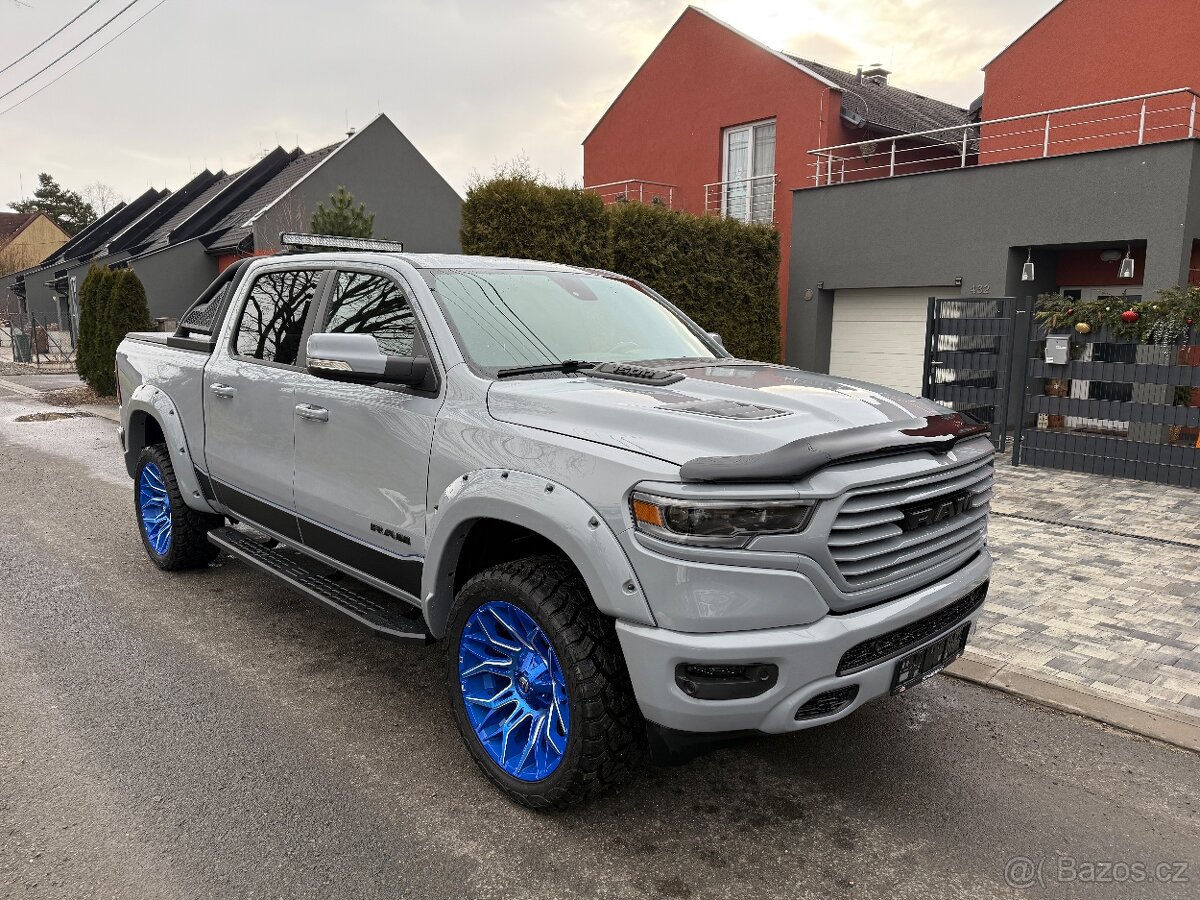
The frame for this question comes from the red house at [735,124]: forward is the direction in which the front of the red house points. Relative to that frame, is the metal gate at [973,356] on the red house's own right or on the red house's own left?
on the red house's own left

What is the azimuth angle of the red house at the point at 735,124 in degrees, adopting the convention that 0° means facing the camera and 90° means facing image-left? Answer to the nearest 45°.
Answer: approximately 45°

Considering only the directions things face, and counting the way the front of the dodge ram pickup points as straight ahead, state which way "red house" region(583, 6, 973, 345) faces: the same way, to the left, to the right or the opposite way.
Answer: to the right

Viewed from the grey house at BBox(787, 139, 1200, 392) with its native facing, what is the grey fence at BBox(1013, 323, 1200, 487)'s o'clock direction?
The grey fence is roughly at 10 o'clock from the grey house.

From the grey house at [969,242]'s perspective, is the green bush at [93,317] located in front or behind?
in front

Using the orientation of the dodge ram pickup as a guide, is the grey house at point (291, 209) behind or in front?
behind

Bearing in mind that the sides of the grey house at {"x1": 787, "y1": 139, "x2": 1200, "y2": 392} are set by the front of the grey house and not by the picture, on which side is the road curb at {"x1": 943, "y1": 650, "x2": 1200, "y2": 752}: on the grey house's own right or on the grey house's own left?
on the grey house's own left

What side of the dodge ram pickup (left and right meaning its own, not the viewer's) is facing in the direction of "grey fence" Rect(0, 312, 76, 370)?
back

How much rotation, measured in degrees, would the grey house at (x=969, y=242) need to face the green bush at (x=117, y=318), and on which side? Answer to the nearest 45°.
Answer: approximately 45° to its right

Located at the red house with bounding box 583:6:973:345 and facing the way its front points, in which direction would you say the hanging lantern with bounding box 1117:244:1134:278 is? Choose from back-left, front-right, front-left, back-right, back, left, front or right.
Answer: left

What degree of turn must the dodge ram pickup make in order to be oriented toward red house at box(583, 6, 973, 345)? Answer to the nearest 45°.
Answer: approximately 135° to its left

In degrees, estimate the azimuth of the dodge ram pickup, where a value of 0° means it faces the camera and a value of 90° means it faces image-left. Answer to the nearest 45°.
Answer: approximately 315°

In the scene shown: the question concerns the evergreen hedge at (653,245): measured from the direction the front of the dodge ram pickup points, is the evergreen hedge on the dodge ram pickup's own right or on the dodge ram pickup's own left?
on the dodge ram pickup's own left
